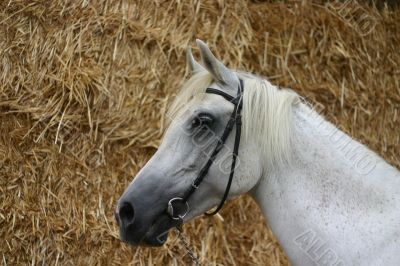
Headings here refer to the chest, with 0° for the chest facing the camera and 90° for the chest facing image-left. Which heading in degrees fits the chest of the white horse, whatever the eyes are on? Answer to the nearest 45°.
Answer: approximately 90°
